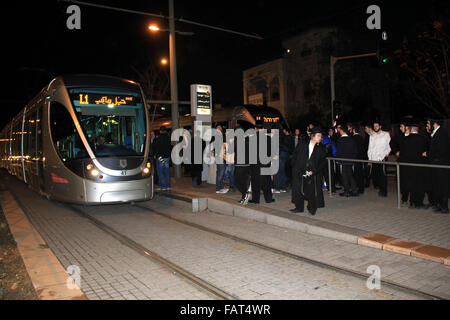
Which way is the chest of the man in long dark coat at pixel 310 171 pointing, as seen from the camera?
toward the camera

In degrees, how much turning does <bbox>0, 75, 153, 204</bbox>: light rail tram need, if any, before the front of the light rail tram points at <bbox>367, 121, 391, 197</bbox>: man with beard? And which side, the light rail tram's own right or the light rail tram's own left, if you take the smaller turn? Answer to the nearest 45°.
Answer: approximately 45° to the light rail tram's own left

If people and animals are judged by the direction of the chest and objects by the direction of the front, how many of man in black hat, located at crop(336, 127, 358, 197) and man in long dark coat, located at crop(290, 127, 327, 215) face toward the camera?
1

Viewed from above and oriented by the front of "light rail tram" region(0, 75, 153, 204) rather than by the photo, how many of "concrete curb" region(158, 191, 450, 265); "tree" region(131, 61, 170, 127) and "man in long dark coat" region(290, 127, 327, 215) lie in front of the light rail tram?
2

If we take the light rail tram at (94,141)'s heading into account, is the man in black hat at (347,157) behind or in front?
in front

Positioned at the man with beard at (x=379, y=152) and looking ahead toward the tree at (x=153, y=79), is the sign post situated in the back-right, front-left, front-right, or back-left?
front-left

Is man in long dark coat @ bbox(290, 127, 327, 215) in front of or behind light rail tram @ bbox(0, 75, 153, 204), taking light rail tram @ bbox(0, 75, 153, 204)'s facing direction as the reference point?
in front

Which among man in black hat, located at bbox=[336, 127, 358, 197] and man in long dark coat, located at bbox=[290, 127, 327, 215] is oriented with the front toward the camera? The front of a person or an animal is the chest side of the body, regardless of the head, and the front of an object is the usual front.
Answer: the man in long dark coat

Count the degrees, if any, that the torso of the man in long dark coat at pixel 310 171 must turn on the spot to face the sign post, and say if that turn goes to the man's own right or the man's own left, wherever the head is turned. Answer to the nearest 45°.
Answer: approximately 135° to the man's own right

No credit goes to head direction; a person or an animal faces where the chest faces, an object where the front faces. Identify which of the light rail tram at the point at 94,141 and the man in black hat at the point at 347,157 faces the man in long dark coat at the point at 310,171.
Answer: the light rail tram

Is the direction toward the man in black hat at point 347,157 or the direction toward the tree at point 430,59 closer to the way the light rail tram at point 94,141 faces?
the man in black hat

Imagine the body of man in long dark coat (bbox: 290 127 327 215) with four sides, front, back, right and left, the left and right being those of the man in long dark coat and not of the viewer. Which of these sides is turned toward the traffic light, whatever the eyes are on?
back
